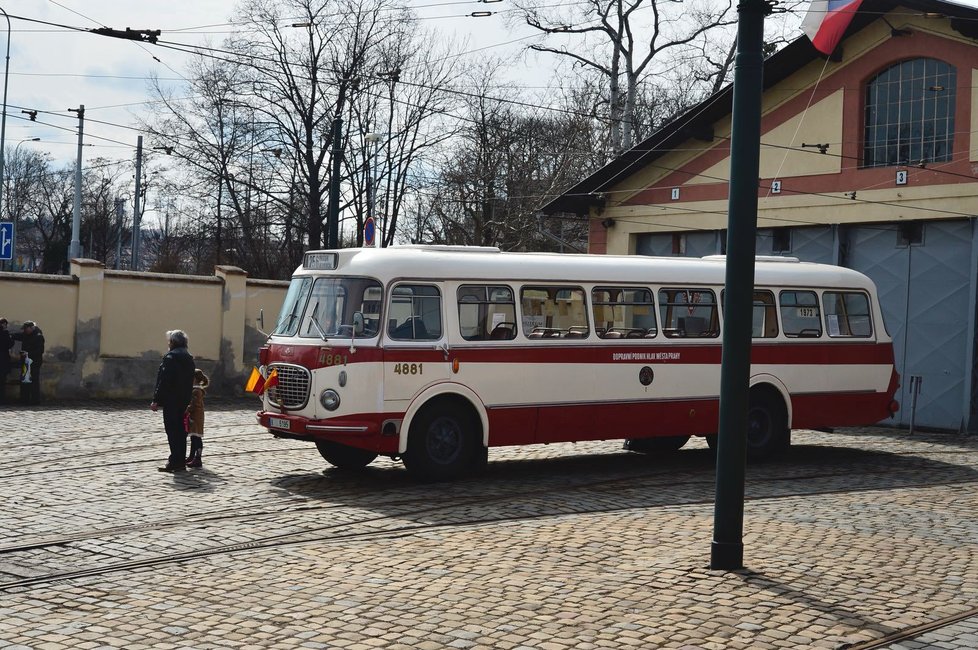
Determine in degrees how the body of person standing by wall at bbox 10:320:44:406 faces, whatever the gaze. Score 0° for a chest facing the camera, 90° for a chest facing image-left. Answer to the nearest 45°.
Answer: approximately 90°

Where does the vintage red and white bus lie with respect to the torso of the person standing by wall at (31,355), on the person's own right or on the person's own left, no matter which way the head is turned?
on the person's own left

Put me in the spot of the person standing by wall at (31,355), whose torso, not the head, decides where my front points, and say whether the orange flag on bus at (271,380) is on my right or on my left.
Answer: on my left

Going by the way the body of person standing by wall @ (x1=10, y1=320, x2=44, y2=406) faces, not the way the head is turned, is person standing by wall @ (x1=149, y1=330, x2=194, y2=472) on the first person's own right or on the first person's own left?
on the first person's own left

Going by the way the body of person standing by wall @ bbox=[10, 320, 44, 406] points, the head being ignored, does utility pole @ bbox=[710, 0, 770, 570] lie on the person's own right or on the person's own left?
on the person's own left

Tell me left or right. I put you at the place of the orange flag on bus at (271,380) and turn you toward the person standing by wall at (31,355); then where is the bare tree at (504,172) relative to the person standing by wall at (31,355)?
right
